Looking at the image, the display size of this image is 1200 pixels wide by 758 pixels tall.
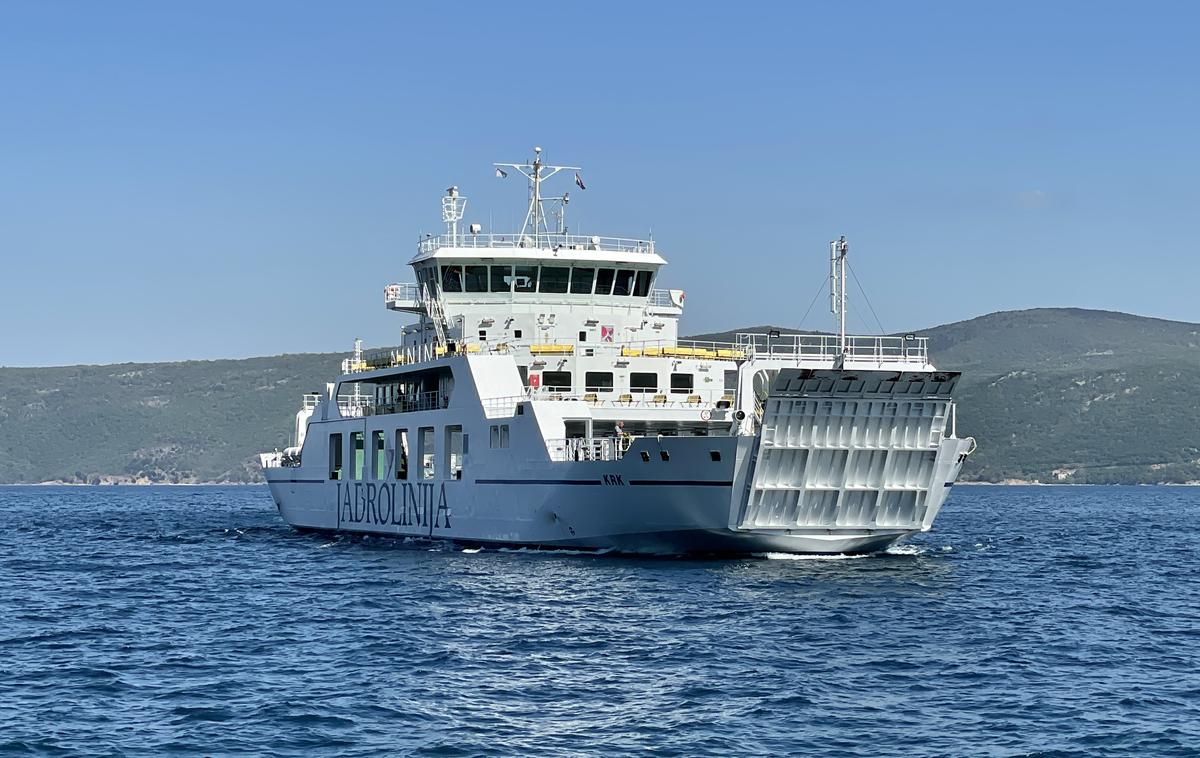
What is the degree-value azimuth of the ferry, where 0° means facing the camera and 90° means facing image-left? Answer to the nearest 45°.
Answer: approximately 315°
